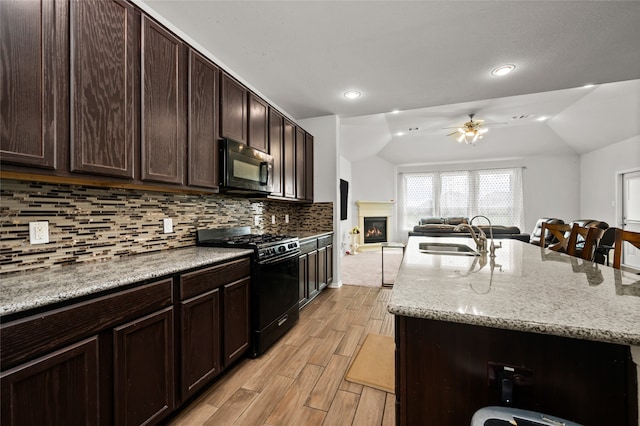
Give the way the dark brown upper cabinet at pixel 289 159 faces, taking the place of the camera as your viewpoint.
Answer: facing to the right of the viewer

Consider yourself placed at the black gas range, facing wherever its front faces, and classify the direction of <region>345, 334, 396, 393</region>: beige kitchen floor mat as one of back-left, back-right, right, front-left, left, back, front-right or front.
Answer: front

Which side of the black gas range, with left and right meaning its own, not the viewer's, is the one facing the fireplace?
left

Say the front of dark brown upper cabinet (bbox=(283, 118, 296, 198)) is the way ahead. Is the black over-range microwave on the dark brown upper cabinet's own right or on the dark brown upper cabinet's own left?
on the dark brown upper cabinet's own right

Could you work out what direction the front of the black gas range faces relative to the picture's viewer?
facing the viewer and to the right of the viewer

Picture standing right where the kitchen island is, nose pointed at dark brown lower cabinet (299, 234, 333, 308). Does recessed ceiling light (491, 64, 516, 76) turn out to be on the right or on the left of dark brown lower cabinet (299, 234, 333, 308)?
right

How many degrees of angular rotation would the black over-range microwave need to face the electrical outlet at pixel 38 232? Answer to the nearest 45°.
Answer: approximately 90° to its right

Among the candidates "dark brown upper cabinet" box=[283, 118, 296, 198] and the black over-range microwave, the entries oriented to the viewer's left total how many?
0

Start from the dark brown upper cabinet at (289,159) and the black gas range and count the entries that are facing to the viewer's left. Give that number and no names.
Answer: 0

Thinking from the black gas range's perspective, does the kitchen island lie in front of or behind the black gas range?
in front

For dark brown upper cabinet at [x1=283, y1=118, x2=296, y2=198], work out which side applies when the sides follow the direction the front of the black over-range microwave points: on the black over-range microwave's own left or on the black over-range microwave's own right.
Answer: on the black over-range microwave's own left

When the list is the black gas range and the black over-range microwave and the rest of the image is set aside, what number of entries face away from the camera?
0

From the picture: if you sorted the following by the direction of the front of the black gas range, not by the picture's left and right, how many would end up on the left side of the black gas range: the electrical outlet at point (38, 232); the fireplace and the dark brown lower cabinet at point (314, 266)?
2
